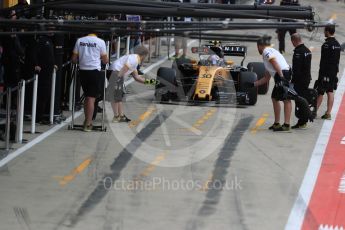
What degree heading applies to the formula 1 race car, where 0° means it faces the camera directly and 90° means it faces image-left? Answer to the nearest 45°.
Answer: approximately 0°

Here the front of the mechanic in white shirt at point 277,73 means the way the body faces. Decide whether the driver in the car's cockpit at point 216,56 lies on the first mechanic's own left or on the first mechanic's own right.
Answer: on the first mechanic's own right

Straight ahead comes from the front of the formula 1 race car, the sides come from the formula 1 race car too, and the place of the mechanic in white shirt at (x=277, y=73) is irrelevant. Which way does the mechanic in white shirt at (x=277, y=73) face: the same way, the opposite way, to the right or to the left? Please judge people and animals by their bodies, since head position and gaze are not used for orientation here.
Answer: to the right

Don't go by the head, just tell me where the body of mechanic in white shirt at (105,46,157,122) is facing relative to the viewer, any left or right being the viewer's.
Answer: facing to the right of the viewer

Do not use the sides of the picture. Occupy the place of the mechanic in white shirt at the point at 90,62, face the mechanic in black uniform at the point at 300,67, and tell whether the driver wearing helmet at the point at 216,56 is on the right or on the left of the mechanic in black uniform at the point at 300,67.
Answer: left

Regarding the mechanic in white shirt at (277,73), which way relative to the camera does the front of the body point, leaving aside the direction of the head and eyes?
to the viewer's left

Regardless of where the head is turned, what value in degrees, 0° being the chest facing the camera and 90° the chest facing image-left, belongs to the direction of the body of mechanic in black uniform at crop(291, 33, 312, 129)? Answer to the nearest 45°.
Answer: approximately 135°

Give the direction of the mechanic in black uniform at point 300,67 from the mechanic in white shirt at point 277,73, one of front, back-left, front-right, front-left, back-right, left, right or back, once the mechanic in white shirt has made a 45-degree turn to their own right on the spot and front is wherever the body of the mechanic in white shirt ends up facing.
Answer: right
